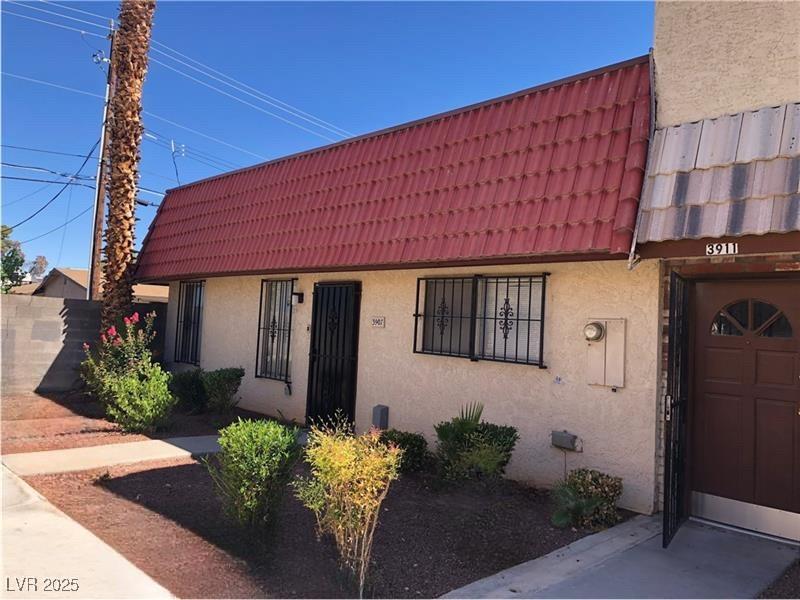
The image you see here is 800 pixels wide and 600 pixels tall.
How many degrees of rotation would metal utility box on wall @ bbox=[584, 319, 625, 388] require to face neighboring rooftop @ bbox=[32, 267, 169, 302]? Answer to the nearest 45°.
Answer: approximately 90° to its right

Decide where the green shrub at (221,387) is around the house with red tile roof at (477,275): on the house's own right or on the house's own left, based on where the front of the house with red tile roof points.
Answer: on the house's own right

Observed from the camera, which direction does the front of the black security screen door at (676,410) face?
facing to the left of the viewer

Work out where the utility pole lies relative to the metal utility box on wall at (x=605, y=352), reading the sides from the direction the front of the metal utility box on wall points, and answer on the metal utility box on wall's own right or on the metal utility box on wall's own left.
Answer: on the metal utility box on wall's own right

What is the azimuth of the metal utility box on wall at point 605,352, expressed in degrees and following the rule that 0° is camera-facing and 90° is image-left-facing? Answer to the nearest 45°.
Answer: approximately 45°

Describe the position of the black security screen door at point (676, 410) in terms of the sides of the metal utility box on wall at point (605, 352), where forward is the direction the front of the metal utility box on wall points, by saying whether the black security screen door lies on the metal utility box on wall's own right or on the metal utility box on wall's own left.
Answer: on the metal utility box on wall's own left
